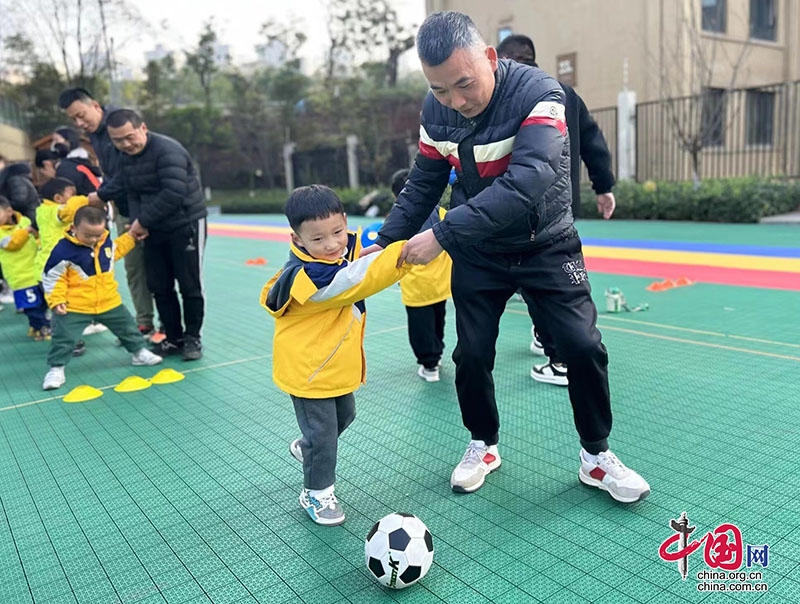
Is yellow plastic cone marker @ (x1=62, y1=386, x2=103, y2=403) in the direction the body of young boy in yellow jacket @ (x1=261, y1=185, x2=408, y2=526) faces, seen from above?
no

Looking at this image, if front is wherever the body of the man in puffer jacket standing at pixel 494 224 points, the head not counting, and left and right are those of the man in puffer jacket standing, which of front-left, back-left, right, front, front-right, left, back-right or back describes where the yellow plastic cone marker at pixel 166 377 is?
right

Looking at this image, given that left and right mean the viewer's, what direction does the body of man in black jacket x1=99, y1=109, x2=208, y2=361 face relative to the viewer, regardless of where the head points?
facing the viewer and to the left of the viewer

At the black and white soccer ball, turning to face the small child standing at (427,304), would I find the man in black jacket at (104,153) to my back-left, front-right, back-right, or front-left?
front-left

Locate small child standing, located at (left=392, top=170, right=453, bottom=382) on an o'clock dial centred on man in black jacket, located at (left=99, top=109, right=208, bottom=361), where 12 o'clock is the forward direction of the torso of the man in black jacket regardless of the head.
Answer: The small child standing is roughly at 9 o'clock from the man in black jacket.

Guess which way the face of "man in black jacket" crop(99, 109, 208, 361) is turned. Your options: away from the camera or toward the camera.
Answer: toward the camera

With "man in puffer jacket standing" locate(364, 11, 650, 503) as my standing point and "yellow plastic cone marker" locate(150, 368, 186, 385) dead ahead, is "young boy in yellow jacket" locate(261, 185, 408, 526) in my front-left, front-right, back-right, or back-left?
front-left

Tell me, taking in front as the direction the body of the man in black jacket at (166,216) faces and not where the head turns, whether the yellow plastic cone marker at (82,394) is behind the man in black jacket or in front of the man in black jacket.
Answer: in front

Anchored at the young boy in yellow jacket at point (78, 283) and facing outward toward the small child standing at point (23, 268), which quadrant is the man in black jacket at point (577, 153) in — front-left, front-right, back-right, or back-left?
back-right

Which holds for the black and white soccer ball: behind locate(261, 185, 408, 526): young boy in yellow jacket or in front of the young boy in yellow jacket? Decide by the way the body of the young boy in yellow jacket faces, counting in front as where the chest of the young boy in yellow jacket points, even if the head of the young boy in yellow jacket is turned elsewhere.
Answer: in front

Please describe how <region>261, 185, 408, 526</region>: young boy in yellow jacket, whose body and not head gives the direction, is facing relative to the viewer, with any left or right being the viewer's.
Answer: facing the viewer and to the right of the viewer

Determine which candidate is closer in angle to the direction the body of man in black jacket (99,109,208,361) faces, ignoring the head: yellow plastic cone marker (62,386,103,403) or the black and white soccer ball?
the yellow plastic cone marker

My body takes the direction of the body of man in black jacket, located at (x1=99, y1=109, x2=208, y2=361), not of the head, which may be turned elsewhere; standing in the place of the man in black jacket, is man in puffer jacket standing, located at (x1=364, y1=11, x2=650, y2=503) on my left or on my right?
on my left

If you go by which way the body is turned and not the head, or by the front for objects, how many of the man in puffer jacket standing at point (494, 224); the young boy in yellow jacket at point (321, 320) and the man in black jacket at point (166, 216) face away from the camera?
0

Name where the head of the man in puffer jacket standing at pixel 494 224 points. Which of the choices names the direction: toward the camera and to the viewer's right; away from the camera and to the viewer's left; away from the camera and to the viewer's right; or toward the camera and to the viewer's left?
toward the camera and to the viewer's left

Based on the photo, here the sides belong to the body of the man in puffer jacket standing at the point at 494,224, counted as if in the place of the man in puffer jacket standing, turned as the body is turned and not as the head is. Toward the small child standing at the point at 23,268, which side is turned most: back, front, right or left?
right
